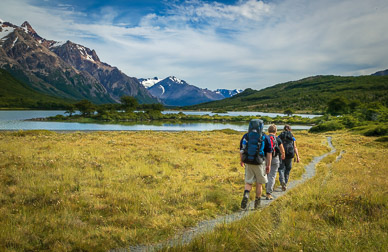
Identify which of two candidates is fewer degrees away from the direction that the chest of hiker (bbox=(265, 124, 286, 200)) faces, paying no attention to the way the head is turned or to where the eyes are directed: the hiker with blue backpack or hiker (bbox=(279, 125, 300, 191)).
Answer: the hiker

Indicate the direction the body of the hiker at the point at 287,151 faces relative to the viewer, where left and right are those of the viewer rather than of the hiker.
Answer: facing away from the viewer and to the right of the viewer

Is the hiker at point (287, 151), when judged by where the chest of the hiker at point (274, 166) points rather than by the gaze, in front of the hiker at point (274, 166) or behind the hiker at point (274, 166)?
in front

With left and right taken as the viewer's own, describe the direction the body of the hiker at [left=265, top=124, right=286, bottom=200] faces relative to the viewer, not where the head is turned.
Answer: facing away from the viewer and to the right of the viewer

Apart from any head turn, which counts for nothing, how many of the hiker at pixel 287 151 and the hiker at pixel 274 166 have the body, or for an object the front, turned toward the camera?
0

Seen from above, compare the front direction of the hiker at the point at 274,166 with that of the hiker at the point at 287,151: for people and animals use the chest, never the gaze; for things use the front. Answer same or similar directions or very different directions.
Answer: same or similar directions

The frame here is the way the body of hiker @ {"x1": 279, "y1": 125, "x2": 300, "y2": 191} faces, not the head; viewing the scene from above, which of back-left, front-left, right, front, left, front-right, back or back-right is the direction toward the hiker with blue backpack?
back-right
